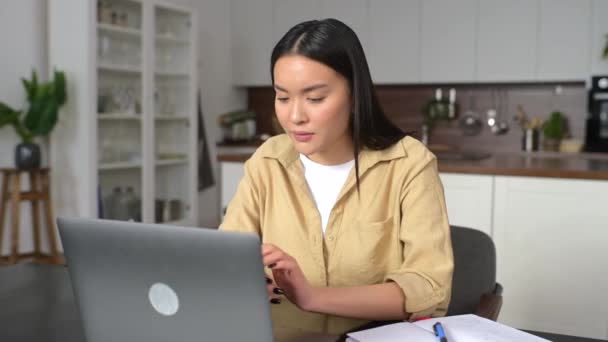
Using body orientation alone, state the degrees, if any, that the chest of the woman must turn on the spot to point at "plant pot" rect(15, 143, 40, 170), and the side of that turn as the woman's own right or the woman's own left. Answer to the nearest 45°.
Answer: approximately 90° to the woman's own right

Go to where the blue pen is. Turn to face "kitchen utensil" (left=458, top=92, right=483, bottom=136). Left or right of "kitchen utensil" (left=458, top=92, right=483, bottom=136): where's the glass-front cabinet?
left

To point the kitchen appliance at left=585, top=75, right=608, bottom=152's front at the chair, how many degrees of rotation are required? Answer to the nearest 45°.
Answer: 0° — it already faces it

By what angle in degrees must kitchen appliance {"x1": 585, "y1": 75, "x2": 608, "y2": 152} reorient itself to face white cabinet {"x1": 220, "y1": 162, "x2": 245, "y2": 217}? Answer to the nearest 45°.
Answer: approximately 45° to its right

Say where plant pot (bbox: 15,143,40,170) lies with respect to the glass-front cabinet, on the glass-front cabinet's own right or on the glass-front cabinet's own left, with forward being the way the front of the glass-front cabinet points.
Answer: on the glass-front cabinet's own right
